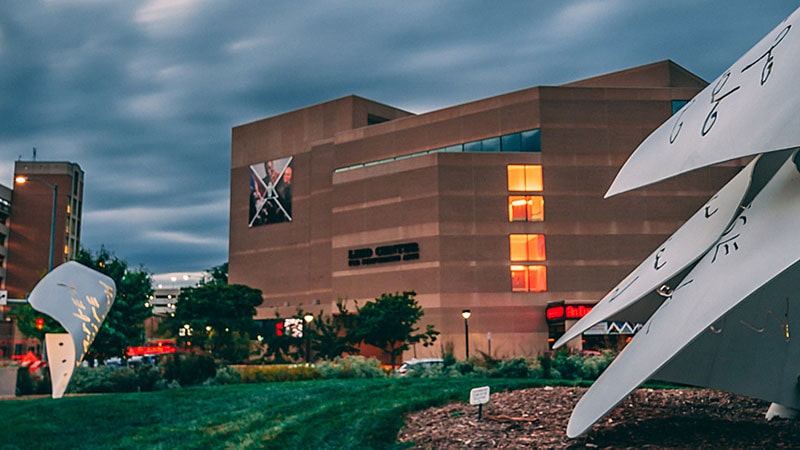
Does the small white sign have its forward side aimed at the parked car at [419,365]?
no

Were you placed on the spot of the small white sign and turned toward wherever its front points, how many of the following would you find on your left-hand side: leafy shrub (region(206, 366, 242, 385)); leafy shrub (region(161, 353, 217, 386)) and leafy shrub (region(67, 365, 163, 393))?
0

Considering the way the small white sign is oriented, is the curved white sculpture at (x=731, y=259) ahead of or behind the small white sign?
ahead

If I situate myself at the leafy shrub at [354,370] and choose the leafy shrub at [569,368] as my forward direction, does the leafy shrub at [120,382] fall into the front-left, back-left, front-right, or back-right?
back-right

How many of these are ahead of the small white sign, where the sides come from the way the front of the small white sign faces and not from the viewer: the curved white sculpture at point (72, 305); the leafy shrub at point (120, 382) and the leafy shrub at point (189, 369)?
0

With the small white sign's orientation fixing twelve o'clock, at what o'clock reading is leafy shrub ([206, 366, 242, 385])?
The leafy shrub is roughly at 5 o'clock from the small white sign.

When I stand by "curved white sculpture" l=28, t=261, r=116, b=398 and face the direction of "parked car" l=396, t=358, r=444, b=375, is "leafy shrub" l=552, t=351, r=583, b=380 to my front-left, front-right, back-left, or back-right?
front-right

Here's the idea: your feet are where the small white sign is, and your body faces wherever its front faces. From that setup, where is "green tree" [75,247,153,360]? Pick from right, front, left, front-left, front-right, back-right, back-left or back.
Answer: back-right

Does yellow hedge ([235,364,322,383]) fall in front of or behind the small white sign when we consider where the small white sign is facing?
behind

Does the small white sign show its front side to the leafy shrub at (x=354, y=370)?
no

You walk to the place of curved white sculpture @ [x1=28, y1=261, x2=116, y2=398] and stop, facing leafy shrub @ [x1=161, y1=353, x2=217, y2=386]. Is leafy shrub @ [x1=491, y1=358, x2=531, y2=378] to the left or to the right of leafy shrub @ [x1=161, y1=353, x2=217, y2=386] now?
right

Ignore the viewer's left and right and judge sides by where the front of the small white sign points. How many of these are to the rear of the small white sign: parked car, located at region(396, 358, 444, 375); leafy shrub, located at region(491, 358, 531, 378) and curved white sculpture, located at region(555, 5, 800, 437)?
2

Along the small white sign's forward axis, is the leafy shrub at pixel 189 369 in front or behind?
behind

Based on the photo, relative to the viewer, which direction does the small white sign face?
toward the camera

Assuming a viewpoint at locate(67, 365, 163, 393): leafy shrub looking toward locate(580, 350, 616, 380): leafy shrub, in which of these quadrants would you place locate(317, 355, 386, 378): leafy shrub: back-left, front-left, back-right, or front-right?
front-left

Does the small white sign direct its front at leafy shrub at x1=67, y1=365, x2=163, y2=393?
no

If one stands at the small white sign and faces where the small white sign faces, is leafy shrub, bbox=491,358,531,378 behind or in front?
behind
